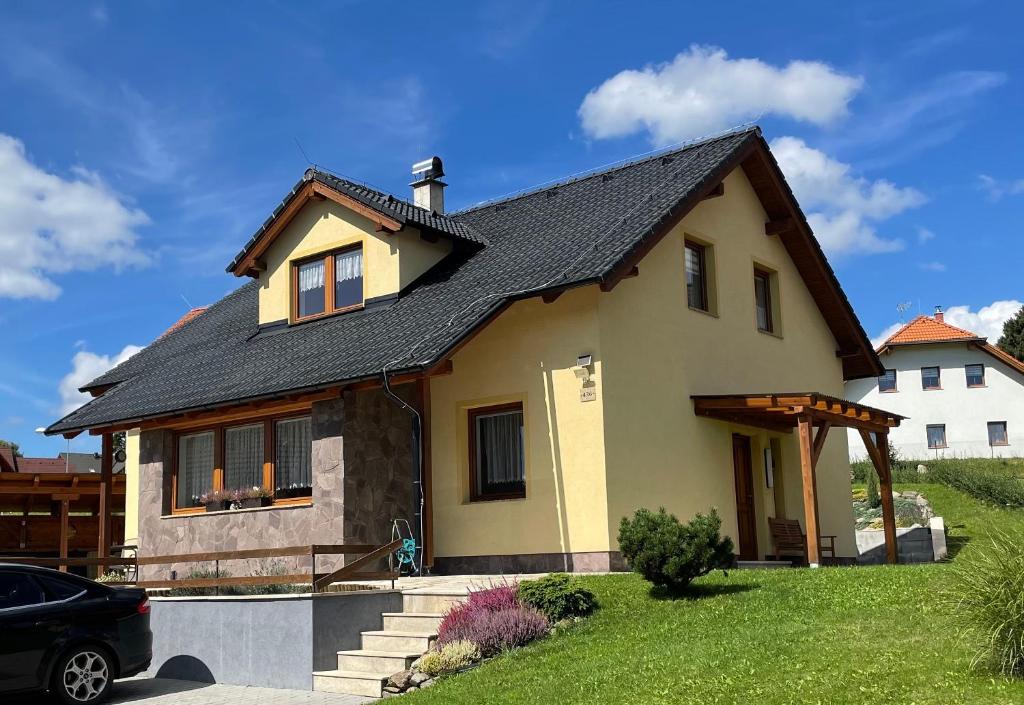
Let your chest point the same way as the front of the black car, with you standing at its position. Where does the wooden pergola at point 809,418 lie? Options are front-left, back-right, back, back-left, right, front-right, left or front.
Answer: back

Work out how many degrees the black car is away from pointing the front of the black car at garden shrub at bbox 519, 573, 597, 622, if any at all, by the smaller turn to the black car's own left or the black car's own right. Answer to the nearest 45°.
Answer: approximately 180°

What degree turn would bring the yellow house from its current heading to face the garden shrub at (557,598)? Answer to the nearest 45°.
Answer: approximately 45° to its left

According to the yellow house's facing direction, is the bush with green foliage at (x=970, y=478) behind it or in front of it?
behind

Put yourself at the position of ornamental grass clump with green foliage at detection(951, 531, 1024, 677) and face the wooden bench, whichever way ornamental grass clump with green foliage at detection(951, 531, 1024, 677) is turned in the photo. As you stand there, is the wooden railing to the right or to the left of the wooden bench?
left

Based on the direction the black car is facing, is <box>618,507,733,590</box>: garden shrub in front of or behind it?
behind

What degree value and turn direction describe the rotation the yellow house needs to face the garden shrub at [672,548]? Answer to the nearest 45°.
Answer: approximately 45° to its left

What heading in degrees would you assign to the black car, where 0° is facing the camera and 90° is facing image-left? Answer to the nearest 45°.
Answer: approximately 90°

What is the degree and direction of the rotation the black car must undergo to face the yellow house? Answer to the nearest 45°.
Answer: approximately 135° to its right

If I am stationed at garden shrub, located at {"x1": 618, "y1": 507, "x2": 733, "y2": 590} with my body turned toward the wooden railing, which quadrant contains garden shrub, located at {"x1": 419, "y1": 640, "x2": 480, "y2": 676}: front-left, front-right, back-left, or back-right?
front-left

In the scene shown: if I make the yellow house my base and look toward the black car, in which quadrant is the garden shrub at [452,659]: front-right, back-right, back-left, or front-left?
front-left

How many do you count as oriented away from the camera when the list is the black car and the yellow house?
0
